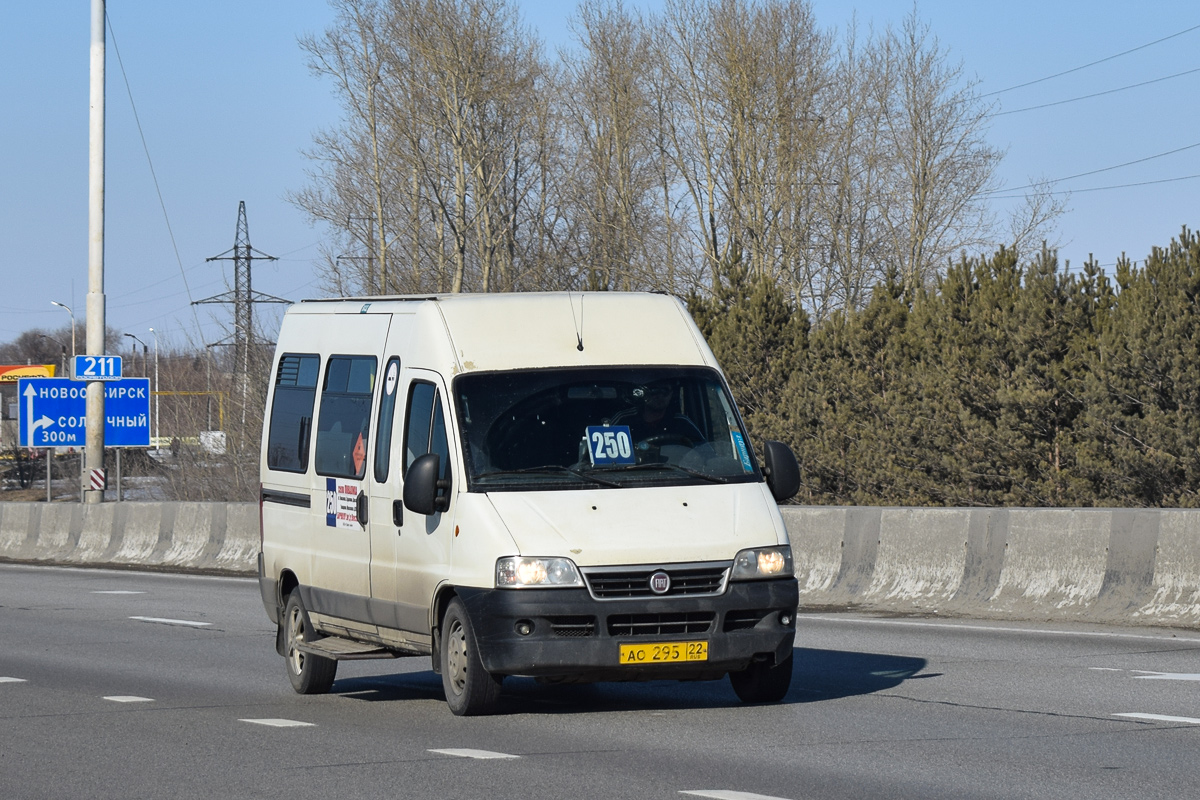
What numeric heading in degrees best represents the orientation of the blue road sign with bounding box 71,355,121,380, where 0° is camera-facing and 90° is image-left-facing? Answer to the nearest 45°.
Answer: approximately 0°

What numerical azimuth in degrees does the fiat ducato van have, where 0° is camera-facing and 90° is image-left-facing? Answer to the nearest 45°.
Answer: approximately 315°

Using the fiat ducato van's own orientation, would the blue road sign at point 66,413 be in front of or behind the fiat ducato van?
behind

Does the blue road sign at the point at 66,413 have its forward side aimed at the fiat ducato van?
yes

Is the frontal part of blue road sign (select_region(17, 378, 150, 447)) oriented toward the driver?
yes
